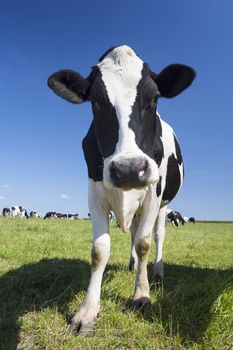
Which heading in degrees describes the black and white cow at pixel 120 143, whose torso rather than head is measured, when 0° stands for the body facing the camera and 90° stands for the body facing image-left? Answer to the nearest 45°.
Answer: approximately 0°
